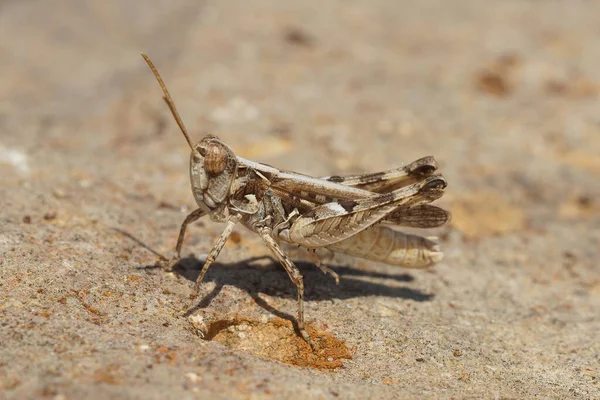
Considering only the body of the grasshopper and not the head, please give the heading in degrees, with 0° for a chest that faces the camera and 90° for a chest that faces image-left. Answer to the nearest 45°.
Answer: approximately 90°
